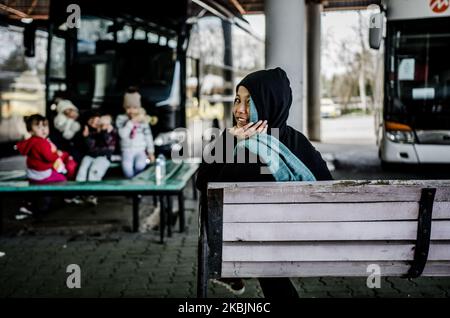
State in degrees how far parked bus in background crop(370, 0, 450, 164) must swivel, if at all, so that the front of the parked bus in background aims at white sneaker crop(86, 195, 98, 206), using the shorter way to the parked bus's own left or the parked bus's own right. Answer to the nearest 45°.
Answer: approximately 45° to the parked bus's own right

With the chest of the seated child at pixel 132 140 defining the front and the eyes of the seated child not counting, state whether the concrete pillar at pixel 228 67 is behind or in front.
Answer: behind

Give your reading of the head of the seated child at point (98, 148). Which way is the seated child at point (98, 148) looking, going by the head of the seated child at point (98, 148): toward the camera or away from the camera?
toward the camera

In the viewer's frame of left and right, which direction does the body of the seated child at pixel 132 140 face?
facing the viewer

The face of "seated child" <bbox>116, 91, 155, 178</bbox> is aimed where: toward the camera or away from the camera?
toward the camera

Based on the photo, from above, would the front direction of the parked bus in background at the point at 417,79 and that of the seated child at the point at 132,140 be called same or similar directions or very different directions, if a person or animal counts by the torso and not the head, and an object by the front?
same or similar directions

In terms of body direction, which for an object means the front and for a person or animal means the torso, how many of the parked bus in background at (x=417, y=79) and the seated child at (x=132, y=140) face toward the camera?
2

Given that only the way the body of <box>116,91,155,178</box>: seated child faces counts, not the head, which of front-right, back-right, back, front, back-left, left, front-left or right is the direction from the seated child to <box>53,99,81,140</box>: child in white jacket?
back-right

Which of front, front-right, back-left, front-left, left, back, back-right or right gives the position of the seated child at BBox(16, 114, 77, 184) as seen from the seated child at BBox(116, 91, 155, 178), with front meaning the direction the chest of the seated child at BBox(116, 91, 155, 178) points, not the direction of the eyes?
front-right

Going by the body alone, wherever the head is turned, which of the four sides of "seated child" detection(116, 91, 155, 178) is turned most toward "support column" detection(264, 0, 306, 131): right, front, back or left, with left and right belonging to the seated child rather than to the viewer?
left
